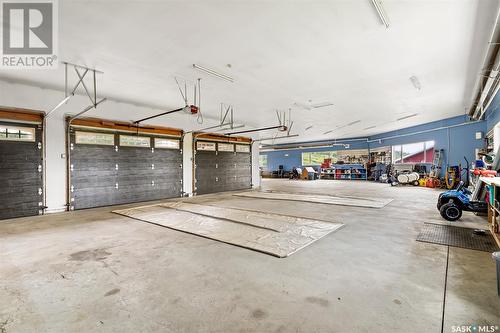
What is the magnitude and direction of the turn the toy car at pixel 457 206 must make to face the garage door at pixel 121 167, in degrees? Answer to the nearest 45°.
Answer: approximately 45° to its right

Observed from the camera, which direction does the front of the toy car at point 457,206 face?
facing the viewer and to the left of the viewer

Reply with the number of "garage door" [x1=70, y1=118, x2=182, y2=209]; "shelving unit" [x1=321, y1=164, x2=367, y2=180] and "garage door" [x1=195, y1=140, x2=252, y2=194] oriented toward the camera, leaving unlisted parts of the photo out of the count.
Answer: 3

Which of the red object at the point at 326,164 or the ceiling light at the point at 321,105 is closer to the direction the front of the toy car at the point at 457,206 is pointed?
the ceiling light

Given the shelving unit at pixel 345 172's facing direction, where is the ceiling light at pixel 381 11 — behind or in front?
in front

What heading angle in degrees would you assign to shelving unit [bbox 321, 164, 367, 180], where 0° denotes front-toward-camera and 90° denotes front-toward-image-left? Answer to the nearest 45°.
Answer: approximately 0°

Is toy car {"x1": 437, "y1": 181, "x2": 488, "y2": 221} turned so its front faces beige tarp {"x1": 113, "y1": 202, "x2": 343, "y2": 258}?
yes

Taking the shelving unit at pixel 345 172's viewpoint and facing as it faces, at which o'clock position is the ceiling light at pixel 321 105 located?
The ceiling light is roughly at 12 o'clock from the shelving unit.

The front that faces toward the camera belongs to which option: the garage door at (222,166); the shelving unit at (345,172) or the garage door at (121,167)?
the shelving unit

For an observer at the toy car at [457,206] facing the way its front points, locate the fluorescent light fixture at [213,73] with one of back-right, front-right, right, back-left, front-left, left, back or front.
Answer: front
